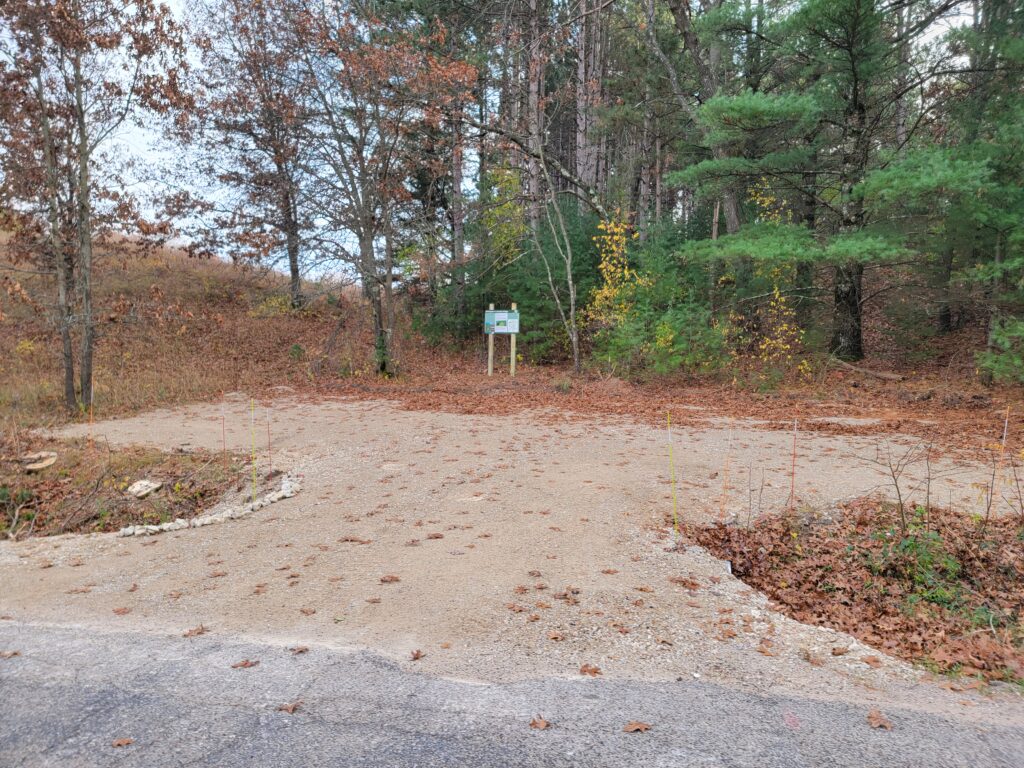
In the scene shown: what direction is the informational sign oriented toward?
toward the camera

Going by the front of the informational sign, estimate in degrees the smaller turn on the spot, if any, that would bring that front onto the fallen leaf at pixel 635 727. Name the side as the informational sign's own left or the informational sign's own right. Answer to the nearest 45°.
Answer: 0° — it already faces it

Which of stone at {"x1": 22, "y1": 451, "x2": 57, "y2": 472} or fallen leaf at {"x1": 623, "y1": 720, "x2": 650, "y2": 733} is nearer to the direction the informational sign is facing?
the fallen leaf

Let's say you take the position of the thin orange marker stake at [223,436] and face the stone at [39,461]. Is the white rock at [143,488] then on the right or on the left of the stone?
left

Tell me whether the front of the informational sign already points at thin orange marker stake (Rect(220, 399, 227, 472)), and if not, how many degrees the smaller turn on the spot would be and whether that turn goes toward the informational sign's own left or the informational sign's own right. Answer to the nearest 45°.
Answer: approximately 45° to the informational sign's own right

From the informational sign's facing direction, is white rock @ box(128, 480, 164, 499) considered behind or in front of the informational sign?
in front

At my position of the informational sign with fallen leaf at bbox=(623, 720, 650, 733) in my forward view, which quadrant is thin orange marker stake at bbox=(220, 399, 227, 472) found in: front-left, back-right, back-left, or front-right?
front-right

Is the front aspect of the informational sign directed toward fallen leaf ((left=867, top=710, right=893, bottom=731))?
yes

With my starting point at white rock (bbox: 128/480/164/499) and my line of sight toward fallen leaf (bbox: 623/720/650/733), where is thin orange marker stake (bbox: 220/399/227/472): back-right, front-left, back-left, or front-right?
back-left

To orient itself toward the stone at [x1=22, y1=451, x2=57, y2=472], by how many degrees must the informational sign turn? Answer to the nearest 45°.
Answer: approximately 45° to its right
